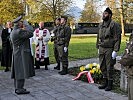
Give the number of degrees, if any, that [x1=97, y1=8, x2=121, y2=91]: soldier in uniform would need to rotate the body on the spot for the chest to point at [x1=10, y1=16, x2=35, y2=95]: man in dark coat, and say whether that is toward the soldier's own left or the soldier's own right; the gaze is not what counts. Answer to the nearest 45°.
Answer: approximately 45° to the soldier's own right

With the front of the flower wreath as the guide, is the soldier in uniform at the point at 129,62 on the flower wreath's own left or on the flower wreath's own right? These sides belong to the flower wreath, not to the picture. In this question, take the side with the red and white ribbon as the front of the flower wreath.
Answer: on the flower wreath's own left

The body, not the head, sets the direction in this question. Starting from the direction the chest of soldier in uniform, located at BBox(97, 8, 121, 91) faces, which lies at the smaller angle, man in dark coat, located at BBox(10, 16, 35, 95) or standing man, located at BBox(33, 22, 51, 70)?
the man in dark coat

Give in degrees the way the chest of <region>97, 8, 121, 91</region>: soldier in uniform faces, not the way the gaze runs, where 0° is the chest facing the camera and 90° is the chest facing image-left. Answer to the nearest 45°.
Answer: approximately 45°

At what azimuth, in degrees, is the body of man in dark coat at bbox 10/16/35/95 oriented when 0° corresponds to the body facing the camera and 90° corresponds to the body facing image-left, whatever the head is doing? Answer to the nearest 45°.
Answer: approximately 270°

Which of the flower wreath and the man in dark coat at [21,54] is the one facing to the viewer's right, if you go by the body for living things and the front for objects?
the man in dark coat

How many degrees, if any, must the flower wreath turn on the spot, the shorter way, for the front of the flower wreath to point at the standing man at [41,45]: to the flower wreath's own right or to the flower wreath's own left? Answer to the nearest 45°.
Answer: approximately 90° to the flower wreath's own right
